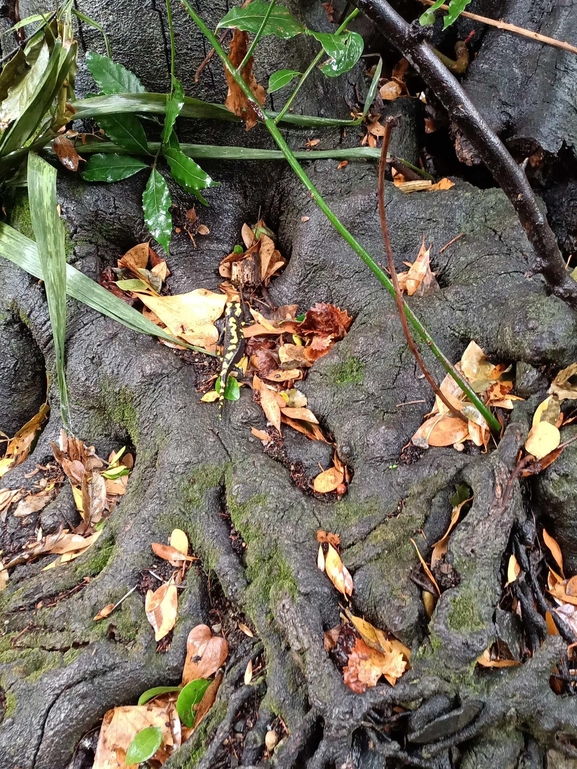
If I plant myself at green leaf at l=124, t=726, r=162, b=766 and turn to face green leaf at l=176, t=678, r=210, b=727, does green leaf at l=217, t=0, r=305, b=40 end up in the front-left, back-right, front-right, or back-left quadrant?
front-left

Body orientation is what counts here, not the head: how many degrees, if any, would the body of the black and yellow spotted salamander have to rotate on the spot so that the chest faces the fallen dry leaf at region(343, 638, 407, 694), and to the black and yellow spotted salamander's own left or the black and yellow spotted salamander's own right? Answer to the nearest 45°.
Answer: approximately 180°

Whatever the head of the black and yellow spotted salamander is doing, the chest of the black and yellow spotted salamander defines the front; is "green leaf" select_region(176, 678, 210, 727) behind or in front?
behind

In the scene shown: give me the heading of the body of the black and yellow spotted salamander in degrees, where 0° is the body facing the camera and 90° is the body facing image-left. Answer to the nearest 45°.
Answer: approximately 180°

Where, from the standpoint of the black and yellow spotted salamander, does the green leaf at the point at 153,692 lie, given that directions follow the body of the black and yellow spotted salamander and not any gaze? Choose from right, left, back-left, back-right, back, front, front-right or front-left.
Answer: back
